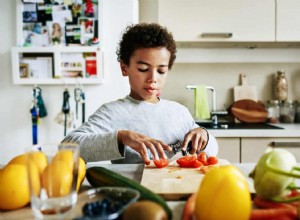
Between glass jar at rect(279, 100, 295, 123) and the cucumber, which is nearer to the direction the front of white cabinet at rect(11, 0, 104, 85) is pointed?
the cucumber

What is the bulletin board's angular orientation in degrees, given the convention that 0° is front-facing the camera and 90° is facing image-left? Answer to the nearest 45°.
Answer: approximately 0°

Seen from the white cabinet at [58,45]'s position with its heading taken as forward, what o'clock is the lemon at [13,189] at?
The lemon is roughly at 12 o'clock from the white cabinet.

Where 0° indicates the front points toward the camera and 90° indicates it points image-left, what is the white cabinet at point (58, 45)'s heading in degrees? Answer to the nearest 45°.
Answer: approximately 0°

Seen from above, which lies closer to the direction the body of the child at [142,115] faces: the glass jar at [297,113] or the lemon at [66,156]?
the lemon

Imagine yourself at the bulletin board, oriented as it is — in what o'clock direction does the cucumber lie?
The cucumber is roughly at 12 o'clock from the bulletin board.
